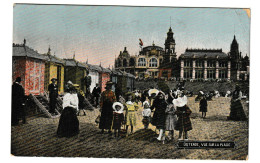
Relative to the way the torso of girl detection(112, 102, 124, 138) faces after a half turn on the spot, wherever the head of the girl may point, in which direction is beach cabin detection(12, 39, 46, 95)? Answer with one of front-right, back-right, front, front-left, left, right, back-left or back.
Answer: left

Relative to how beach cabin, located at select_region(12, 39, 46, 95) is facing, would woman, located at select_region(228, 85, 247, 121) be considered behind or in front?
in front

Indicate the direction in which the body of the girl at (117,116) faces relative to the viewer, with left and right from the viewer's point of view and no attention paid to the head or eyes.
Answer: facing the viewer

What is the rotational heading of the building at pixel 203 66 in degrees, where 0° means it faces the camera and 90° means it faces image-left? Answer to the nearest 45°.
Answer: approximately 0°

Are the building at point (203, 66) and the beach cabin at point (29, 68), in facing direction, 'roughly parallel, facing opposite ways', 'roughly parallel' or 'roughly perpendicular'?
roughly perpendicular

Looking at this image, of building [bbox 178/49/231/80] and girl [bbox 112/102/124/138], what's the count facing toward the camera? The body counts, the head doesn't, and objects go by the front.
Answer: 2

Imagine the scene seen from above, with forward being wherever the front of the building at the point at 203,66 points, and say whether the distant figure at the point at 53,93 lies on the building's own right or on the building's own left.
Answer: on the building's own right

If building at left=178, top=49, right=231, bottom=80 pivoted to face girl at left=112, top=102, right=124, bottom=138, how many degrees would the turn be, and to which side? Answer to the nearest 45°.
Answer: approximately 45° to its right

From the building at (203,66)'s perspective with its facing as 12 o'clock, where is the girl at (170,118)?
The girl is roughly at 1 o'clock from the building.

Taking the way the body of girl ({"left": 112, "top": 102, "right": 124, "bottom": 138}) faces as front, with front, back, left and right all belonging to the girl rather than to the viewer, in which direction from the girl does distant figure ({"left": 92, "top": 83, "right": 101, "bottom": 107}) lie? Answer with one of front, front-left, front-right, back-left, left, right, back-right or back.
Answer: back-right

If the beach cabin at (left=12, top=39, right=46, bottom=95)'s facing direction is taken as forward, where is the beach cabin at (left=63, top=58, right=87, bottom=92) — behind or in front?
in front
